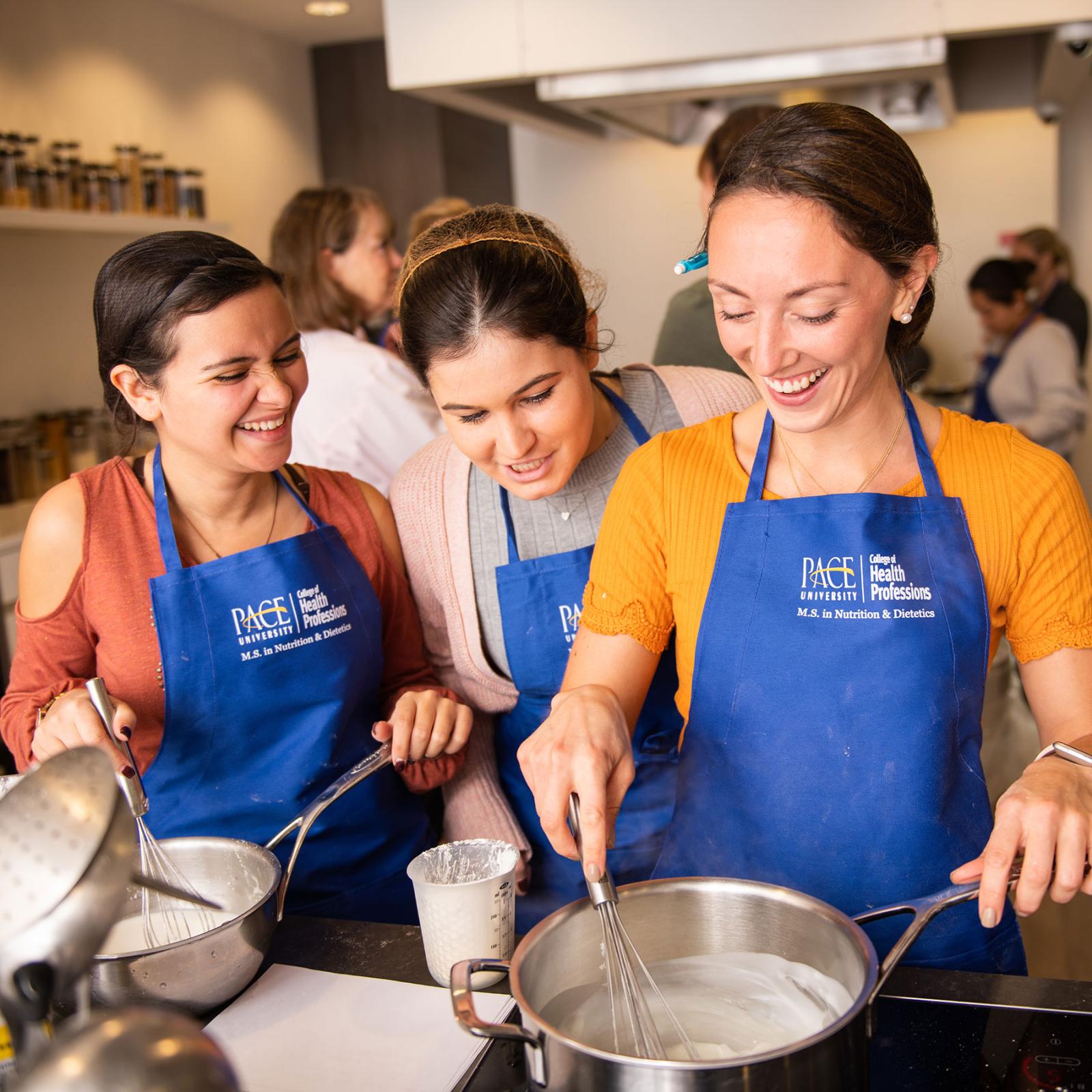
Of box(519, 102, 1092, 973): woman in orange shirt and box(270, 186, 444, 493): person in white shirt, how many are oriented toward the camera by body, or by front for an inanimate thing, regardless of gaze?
1

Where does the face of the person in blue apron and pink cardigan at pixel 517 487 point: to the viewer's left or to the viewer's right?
to the viewer's right

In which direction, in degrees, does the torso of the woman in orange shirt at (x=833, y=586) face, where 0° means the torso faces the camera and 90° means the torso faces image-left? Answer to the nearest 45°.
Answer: approximately 0°

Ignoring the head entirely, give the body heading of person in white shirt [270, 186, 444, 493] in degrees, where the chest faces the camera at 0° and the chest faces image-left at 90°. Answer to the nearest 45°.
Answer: approximately 225°

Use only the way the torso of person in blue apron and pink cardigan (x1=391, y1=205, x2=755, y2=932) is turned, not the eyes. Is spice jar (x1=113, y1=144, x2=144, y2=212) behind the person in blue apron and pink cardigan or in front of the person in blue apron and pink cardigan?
behind

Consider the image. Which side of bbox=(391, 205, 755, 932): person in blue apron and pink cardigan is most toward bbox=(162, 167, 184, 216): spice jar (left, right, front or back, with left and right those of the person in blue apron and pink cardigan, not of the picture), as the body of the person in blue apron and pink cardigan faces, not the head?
back

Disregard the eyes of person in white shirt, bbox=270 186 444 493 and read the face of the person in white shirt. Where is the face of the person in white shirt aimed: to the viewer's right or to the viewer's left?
to the viewer's right
